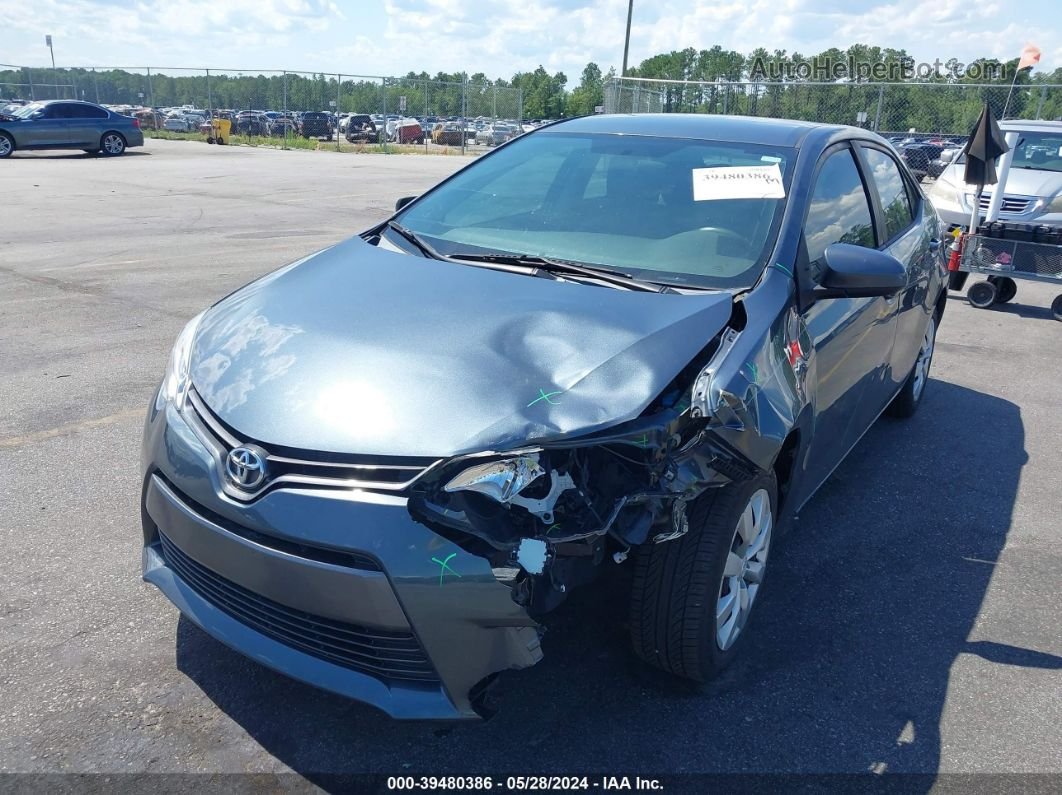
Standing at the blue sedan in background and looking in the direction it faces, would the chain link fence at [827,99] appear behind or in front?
behind

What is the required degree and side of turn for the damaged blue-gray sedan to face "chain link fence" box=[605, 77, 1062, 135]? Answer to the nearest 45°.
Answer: approximately 135° to its right

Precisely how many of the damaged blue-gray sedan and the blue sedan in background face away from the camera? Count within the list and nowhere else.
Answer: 0

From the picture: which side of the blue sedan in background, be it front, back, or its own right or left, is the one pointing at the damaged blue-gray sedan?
left

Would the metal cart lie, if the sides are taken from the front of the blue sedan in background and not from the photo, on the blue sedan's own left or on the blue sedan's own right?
on the blue sedan's own left

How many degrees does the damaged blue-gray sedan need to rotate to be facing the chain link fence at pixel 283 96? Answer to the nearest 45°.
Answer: approximately 135° to its right

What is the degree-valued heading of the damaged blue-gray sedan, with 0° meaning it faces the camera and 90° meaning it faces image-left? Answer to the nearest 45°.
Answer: approximately 45°

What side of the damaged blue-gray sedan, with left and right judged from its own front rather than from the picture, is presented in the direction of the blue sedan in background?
right

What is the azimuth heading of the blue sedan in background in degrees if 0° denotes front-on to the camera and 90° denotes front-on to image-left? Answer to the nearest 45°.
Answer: approximately 90°

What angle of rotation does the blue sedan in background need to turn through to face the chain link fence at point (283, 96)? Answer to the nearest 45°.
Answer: approximately 135° to its right
